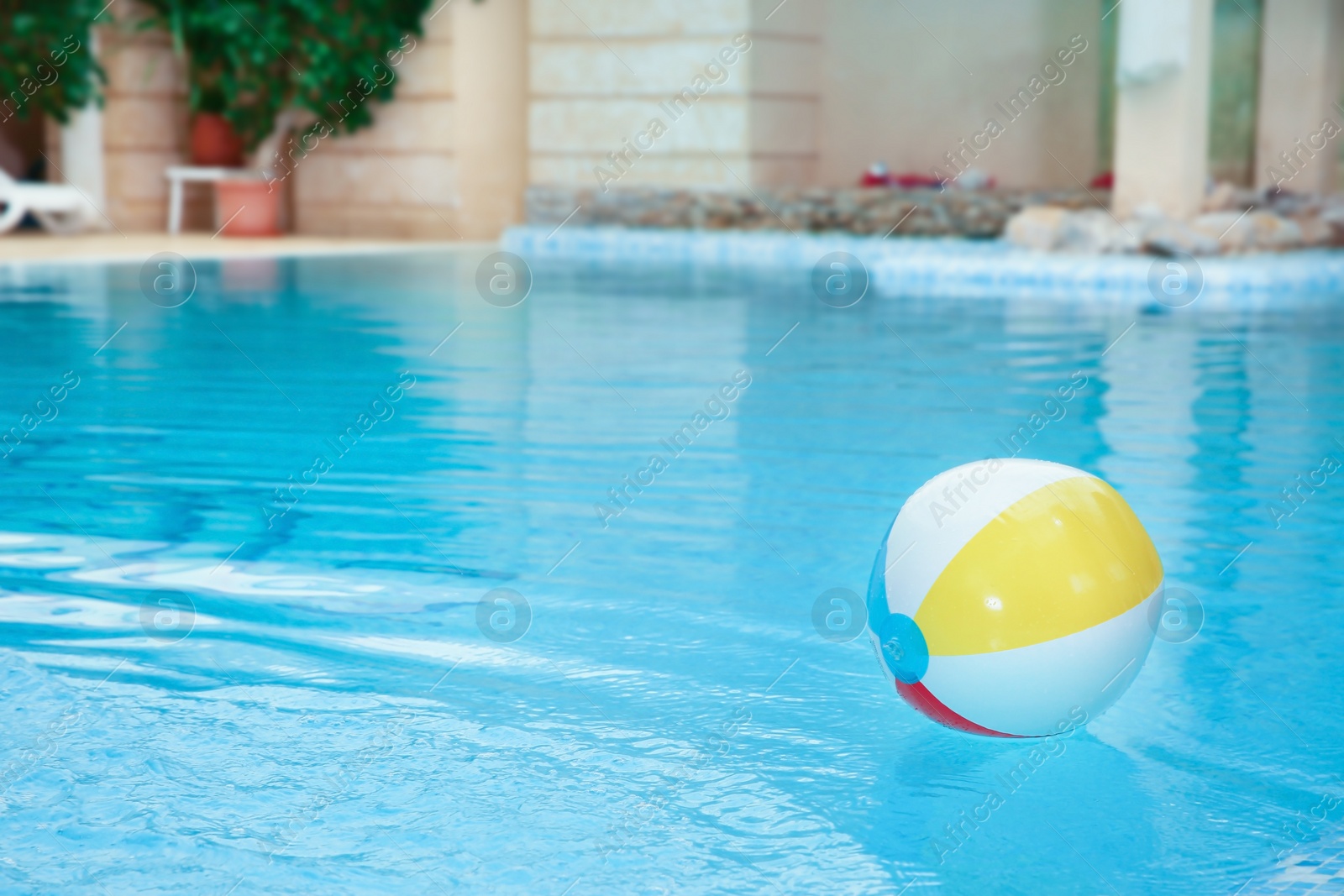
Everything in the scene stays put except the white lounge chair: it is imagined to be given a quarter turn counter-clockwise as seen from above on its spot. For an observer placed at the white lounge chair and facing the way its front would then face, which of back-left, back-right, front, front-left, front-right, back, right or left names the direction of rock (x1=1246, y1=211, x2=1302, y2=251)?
back-right

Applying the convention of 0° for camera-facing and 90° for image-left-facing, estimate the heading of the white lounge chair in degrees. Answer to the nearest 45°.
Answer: approximately 270°

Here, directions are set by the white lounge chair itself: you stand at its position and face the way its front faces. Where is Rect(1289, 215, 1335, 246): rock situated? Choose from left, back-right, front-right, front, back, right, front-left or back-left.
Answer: front-right

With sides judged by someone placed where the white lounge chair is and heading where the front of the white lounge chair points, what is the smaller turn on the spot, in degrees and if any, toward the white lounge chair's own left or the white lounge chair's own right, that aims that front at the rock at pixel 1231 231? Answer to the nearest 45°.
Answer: approximately 45° to the white lounge chair's own right

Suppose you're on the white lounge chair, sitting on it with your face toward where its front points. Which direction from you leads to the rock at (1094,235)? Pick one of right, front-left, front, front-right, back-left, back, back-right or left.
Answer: front-right

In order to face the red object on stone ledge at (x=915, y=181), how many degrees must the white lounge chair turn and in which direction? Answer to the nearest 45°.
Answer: approximately 45° to its right

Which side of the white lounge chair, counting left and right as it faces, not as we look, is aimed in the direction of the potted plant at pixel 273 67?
front

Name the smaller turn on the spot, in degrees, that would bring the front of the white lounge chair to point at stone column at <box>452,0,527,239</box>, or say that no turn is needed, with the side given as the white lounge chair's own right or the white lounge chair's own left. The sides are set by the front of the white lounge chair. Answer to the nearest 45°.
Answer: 0° — it already faces it

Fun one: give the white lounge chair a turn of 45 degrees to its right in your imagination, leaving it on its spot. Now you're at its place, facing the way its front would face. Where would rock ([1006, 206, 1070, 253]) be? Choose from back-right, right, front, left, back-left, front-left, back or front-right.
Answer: front

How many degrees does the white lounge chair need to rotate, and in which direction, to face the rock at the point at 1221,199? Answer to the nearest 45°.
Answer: approximately 45° to its right

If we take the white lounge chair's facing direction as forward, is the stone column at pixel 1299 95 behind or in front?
in front

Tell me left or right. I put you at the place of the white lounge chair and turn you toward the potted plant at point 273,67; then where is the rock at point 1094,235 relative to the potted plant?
right

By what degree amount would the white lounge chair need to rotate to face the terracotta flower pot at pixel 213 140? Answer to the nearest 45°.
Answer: approximately 45° to its left

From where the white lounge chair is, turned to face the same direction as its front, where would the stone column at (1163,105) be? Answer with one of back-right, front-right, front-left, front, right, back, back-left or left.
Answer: front-right

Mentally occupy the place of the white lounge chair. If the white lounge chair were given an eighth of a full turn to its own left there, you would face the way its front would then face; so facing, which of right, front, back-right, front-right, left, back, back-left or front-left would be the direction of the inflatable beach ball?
back-right
